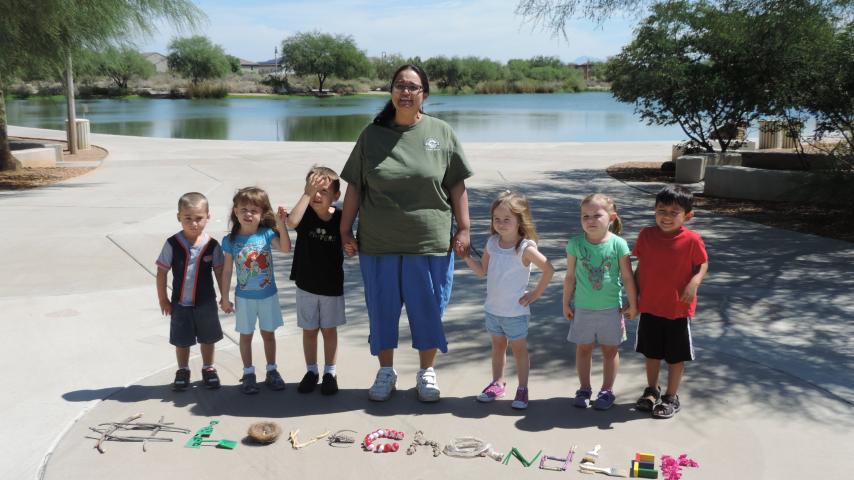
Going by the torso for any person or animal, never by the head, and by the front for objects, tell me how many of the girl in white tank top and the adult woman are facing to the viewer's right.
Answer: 0

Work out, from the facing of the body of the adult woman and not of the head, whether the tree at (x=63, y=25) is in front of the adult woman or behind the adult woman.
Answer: behind

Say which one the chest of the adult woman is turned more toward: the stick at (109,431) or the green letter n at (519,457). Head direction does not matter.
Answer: the green letter n

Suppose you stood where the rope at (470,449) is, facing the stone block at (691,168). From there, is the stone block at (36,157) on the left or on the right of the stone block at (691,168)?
left

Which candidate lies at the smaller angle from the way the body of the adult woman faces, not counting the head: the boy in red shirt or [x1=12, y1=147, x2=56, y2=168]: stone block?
the boy in red shirt

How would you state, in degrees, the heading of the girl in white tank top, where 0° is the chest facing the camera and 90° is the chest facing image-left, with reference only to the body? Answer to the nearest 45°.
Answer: approximately 45°

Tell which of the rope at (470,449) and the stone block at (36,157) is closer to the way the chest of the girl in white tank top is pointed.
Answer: the rope

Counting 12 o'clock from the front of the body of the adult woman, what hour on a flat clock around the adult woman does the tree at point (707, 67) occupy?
The tree is roughly at 7 o'clock from the adult woman.

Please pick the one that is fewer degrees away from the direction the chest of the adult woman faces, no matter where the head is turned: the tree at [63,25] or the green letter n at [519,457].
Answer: the green letter n

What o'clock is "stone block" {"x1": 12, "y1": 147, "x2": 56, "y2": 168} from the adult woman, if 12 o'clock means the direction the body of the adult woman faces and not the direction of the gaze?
The stone block is roughly at 5 o'clock from the adult woman.

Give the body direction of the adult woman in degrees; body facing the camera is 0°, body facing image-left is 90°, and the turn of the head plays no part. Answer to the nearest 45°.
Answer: approximately 0°

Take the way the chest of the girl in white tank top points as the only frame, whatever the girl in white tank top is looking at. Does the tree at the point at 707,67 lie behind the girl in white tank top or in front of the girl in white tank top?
behind

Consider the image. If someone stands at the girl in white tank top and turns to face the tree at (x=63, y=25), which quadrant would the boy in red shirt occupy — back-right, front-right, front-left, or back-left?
back-right

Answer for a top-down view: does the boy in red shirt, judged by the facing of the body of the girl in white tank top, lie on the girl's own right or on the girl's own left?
on the girl's own left

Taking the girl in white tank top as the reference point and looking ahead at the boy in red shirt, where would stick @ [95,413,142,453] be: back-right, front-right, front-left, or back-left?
back-right
